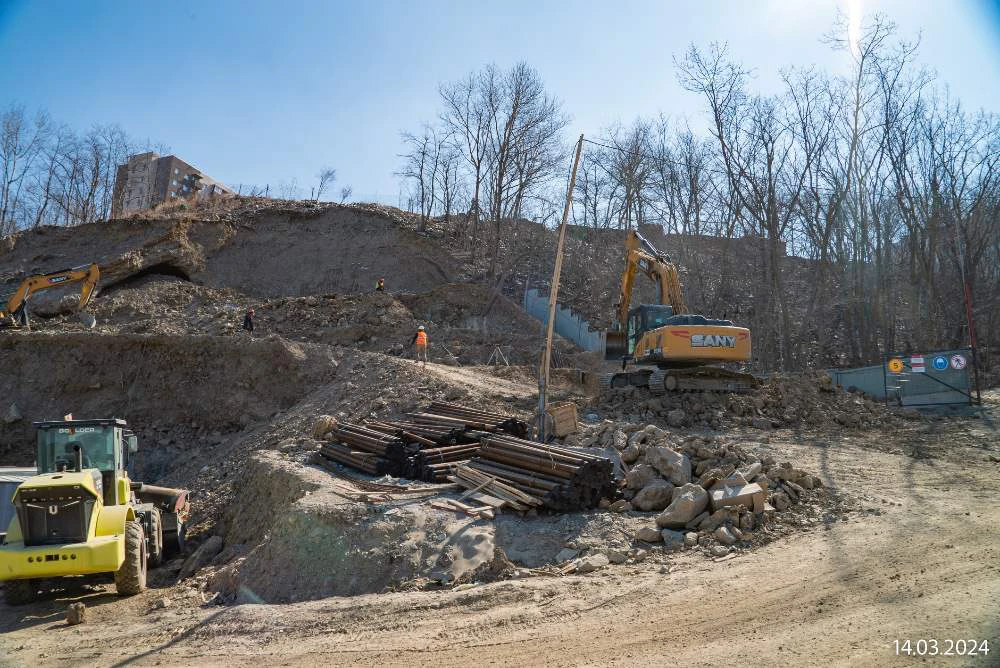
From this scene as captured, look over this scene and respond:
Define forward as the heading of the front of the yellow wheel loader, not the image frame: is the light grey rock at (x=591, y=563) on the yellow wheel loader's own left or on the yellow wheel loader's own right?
on the yellow wheel loader's own right

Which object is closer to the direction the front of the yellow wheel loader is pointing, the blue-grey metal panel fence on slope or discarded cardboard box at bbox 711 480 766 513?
the blue-grey metal panel fence on slope

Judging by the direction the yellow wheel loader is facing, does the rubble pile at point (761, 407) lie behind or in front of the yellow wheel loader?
in front

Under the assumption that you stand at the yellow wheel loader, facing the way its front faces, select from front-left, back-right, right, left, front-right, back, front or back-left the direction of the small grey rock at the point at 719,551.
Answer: right

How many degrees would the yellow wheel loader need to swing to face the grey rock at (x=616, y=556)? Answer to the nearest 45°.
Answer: approximately 90° to its right

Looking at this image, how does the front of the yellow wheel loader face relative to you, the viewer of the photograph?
facing away from the viewer and to the right of the viewer

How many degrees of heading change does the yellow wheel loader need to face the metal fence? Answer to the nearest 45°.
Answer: approximately 45° to its right

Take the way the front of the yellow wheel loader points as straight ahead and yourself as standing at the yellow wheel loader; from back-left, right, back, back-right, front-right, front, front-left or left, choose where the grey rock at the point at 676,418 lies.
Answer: front-right

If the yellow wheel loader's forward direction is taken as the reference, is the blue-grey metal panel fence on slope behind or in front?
in front

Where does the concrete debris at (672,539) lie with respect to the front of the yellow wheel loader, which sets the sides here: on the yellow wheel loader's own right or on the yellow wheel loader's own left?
on the yellow wheel loader's own right

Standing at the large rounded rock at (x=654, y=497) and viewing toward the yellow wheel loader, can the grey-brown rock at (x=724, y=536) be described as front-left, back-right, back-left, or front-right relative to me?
back-left

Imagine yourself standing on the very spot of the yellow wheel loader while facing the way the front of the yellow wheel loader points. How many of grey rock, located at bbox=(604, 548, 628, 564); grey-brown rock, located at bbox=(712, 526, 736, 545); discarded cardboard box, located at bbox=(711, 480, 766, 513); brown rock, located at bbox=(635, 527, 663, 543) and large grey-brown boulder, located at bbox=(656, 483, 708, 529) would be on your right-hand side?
5
